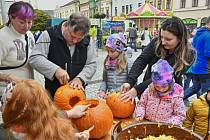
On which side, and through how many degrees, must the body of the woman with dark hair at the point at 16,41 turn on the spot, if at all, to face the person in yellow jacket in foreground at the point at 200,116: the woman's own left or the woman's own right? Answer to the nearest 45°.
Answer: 0° — they already face them

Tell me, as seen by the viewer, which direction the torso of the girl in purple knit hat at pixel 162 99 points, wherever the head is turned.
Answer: toward the camera

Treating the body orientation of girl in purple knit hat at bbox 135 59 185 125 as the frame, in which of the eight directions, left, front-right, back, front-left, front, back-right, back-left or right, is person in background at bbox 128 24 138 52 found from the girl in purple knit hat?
back

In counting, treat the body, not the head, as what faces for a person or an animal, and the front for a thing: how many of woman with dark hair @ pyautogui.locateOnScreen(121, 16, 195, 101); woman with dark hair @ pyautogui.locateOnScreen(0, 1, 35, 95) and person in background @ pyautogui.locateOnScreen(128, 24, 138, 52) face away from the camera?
1

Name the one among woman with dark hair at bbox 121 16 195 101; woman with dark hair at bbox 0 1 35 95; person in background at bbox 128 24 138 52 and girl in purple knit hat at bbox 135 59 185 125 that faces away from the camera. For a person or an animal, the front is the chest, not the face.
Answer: the person in background

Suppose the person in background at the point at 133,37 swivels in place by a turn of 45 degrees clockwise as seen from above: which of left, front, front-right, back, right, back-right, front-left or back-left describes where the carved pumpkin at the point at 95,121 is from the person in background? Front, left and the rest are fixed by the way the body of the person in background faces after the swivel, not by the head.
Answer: back-right

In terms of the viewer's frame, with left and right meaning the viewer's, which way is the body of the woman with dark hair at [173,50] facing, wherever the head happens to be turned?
facing the viewer and to the left of the viewer

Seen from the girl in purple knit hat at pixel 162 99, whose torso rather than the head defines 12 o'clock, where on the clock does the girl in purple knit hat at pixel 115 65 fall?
the girl in purple knit hat at pixel 115 65 is roughly at 5 o'clock from the girl in purple knit hat at pixel 162 99.

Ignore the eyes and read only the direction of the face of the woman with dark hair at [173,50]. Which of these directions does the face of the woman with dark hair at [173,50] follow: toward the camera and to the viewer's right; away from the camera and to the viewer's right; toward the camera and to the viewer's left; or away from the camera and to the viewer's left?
toward the camera and to the viewer's left

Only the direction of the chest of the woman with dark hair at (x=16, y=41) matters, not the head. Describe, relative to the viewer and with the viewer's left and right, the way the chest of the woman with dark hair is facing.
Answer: facing the viewer and to the right of the viewer

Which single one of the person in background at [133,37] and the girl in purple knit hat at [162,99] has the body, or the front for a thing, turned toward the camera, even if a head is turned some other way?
the girl in purple knit hat

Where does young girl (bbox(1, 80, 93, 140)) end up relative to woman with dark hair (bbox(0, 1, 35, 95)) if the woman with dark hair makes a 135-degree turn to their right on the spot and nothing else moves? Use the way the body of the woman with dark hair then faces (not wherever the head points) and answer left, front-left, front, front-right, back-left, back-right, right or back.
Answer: left

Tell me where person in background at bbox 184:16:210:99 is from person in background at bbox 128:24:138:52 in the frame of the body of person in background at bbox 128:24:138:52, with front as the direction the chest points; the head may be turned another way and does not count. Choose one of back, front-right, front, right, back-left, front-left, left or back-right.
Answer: back

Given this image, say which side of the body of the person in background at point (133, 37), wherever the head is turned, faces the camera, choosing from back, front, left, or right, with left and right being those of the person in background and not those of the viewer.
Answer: back

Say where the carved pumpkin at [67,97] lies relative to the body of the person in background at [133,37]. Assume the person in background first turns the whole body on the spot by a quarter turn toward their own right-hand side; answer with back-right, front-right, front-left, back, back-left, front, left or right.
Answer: right
